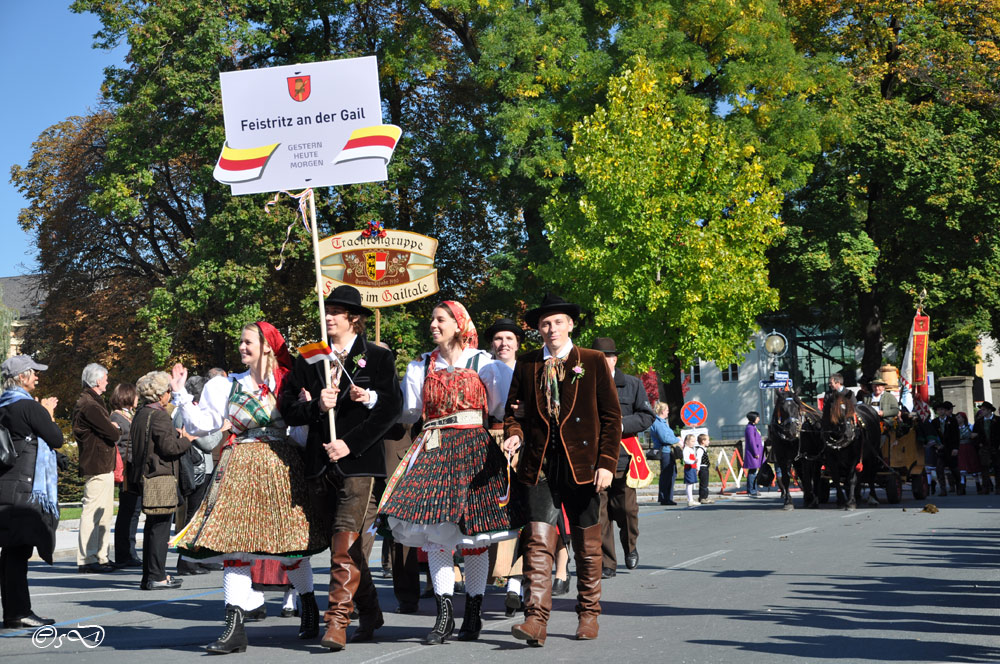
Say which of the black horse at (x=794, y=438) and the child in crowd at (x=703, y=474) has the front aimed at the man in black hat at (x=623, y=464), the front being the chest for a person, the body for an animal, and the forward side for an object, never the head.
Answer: the black horse

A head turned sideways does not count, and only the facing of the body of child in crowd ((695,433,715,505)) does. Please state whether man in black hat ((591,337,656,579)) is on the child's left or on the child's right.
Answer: on the child's right

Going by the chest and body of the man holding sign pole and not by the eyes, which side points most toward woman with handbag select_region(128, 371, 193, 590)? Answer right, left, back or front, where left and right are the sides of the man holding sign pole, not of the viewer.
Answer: right

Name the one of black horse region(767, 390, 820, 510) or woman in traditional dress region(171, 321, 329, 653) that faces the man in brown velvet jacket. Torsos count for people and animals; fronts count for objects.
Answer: the black horse

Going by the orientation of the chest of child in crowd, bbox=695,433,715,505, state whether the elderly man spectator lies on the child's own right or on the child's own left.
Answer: on the child's own right
